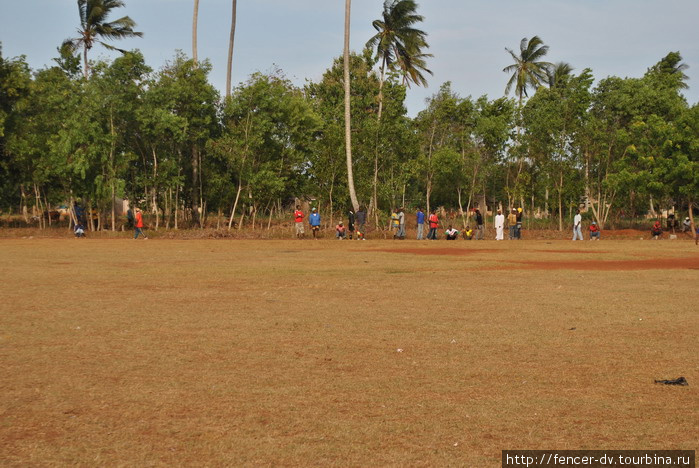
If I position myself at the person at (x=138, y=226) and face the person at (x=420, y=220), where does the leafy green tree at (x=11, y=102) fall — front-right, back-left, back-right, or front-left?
back-left

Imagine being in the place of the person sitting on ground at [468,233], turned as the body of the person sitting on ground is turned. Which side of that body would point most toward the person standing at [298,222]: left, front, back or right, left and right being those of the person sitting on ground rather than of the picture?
right

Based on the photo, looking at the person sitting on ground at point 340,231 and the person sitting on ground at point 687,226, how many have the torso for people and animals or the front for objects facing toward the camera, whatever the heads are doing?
2

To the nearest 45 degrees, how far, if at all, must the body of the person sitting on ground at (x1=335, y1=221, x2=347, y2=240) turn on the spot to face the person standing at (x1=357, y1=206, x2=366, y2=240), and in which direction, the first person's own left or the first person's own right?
approximately 90° to the first person's own left

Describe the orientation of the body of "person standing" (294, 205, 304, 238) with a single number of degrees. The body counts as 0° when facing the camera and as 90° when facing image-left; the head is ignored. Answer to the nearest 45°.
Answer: approximately 0°

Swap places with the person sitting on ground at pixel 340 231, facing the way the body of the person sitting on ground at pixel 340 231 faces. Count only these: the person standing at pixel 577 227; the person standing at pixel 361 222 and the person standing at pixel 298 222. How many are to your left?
2
